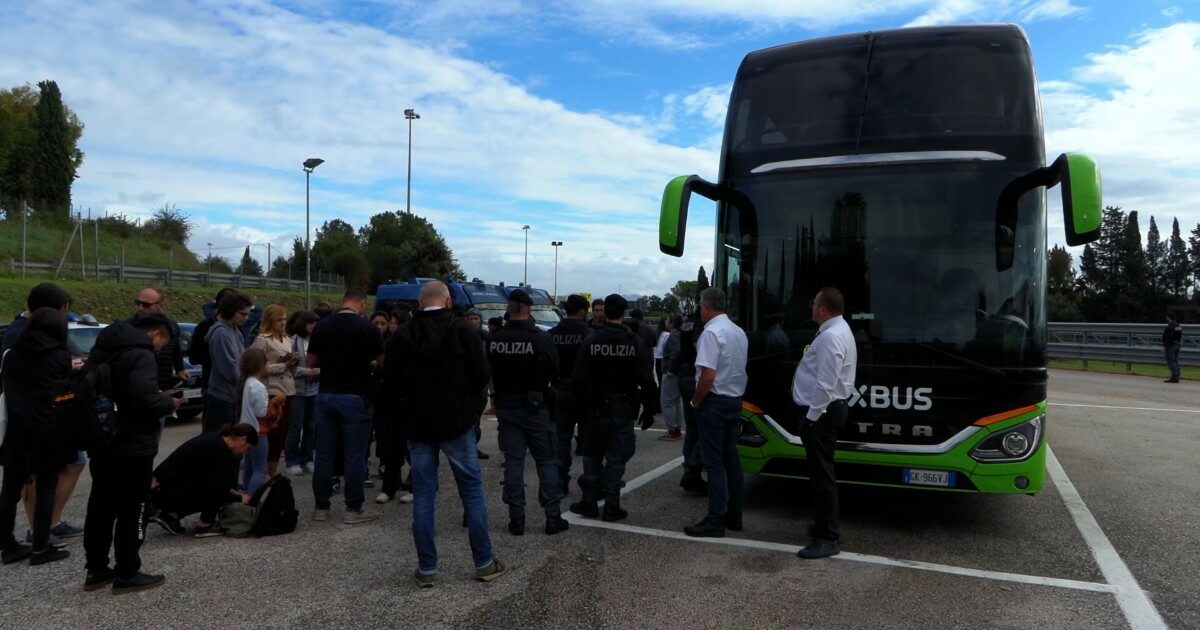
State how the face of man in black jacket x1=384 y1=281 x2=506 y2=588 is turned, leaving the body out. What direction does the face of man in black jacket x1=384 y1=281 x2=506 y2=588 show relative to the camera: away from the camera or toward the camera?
away from the camera

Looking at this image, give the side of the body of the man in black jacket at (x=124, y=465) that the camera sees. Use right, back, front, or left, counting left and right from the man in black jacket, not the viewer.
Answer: right

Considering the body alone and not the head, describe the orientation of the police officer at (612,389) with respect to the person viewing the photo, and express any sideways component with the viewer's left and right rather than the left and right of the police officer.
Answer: facing away from the viewer

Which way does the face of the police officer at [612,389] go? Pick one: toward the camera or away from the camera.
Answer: away from the camera

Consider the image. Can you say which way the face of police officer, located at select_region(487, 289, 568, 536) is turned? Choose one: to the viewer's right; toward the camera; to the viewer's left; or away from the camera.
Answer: away from the camera

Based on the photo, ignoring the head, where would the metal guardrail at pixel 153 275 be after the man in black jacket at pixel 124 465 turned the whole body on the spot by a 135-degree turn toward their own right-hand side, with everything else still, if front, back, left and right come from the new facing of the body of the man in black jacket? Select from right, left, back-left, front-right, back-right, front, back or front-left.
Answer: back-right

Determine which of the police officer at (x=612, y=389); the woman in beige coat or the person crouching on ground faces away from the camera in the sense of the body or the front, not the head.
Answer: the police officer

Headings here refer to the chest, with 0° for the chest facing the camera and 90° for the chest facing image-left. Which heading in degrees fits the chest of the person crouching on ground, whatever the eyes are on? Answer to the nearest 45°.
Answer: approximately 270°

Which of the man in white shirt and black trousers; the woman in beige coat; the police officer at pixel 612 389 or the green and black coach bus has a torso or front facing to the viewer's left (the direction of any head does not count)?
the man in white shirt and black trousers

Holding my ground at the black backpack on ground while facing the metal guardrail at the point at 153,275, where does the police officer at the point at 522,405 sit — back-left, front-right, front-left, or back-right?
back-right

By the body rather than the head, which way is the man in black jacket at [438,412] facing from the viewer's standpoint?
away from the camera

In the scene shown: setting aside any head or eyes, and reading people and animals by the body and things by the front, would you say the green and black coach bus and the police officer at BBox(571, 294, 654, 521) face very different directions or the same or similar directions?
very different directions

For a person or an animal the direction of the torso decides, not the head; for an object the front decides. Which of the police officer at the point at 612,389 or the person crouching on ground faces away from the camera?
the police officer

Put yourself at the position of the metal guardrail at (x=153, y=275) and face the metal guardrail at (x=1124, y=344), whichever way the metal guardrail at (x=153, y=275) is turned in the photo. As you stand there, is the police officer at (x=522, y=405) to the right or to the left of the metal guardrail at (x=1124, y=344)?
right
